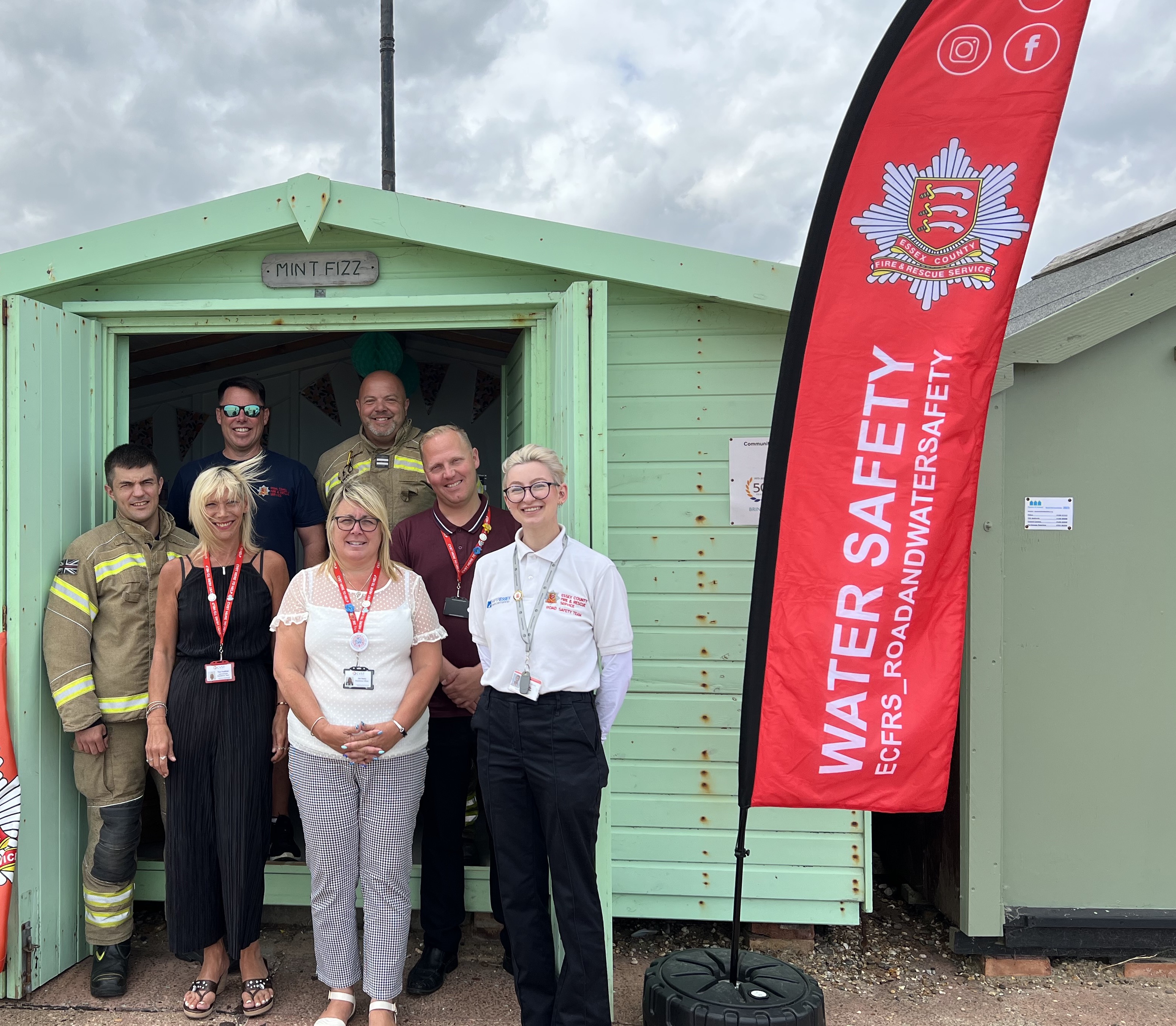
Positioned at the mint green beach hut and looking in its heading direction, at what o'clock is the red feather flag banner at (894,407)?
The red feather flag banner is roughly at 11 o'clock from the mint green beach hut.

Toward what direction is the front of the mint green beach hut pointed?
toward the camera

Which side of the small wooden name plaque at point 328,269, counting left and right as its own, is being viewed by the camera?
front

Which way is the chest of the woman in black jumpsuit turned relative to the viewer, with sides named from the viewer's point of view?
facing the viewer

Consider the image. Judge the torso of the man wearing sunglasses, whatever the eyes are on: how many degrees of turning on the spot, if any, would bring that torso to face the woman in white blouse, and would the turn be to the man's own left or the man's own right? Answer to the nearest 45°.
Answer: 0° — they already face them

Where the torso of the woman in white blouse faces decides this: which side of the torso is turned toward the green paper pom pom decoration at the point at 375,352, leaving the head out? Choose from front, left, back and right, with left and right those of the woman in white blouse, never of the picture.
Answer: back
